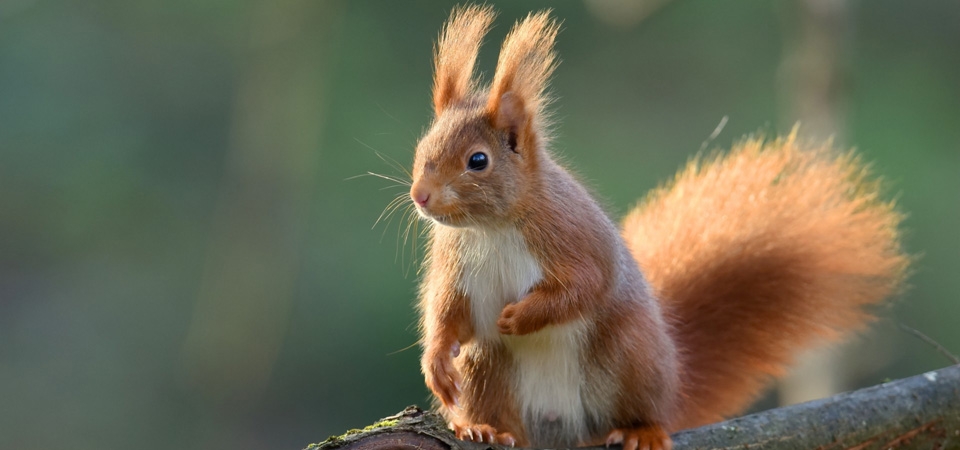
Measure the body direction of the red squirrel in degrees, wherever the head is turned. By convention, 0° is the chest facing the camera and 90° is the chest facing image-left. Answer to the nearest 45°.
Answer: approximately 45°
